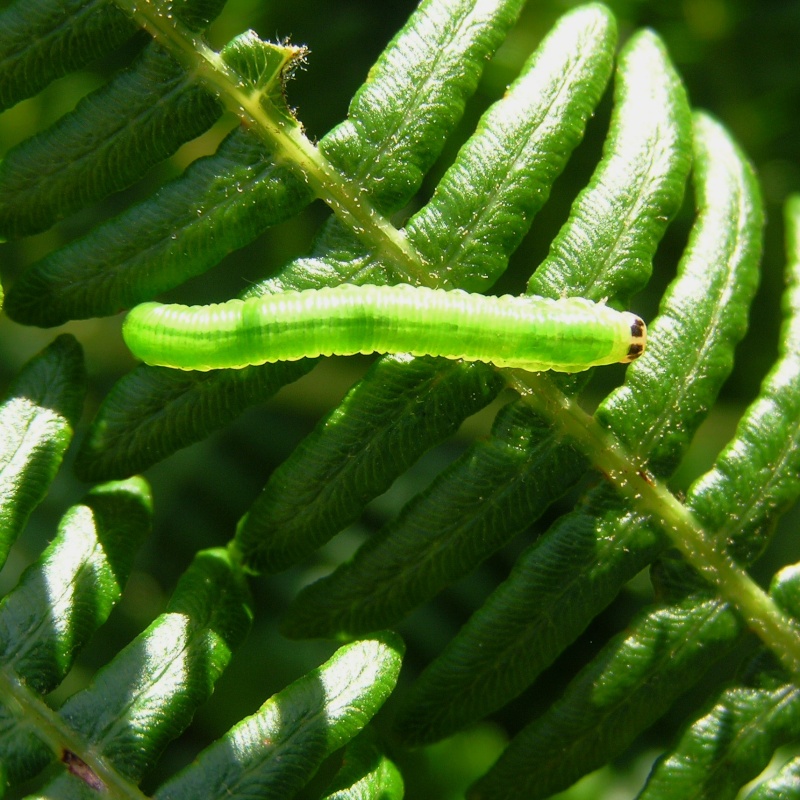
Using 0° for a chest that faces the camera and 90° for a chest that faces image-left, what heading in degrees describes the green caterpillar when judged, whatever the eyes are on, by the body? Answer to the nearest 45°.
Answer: approximately 270°
